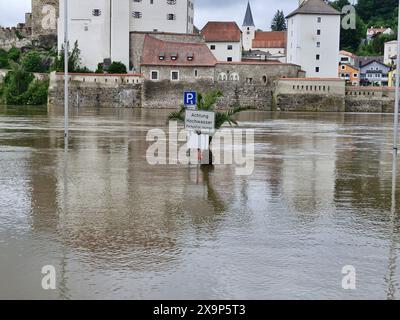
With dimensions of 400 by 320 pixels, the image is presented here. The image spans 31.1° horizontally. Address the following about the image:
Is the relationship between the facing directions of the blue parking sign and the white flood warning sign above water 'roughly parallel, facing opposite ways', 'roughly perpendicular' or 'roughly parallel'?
roughly parallel

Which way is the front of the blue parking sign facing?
toward the camera

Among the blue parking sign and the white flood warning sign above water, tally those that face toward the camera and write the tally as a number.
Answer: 2
